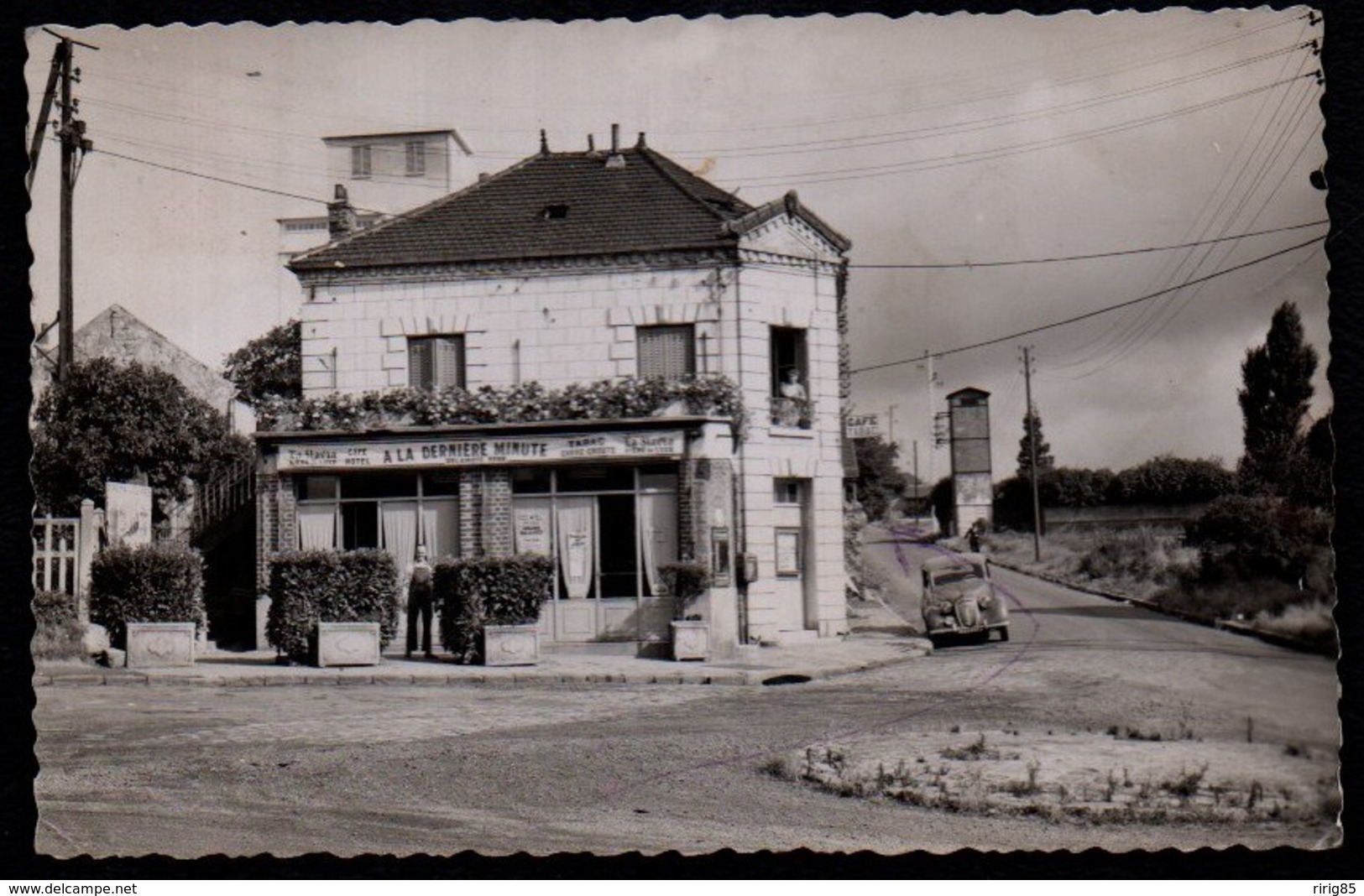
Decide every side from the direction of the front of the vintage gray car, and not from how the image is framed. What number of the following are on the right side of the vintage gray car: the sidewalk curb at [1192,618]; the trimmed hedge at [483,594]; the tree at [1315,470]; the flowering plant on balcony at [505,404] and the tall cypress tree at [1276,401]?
2

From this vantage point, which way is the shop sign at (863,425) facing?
toward the camera

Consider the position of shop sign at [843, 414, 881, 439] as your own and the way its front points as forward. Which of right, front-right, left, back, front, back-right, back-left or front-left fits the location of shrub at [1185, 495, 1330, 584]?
left

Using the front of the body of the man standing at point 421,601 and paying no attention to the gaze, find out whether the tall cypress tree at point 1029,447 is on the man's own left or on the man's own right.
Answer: on the man's own left

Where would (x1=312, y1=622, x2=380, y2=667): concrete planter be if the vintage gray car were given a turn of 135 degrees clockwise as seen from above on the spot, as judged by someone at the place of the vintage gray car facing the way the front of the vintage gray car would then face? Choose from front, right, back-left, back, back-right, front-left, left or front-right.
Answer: front-left

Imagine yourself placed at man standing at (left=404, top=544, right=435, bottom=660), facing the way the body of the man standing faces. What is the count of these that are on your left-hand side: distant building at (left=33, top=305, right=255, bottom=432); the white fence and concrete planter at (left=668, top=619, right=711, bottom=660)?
1

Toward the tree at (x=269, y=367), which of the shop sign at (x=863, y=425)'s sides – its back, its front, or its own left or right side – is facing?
right

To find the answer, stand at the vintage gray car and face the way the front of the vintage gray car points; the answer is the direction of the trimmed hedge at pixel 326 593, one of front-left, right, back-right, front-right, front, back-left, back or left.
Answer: right

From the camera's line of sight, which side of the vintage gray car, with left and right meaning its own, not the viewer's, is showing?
front

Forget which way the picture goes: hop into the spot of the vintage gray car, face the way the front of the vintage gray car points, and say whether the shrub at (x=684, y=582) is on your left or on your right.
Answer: on your right

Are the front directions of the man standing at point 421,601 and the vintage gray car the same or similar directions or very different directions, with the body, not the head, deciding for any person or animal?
same or similar directions

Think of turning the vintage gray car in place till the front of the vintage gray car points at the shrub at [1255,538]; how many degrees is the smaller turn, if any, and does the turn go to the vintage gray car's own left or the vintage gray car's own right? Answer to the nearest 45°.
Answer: approximately 90° to the vintage gray car's own left

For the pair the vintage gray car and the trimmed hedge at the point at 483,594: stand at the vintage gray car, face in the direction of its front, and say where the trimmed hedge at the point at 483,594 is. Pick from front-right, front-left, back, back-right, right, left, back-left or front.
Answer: right
